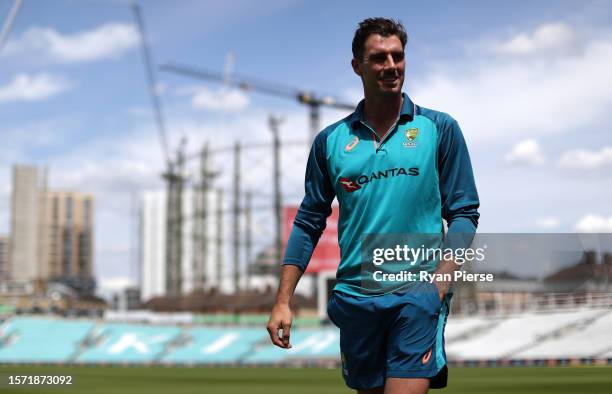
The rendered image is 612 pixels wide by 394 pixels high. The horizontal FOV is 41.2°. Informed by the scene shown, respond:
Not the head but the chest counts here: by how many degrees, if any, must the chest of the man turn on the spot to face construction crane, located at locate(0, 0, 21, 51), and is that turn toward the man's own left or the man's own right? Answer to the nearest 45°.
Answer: approximately 135° to the man's own right

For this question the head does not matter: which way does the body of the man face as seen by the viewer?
toward the camera

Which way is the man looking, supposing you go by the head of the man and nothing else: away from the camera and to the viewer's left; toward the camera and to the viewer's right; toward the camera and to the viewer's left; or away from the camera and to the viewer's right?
toward the camera and to the viewer's right
